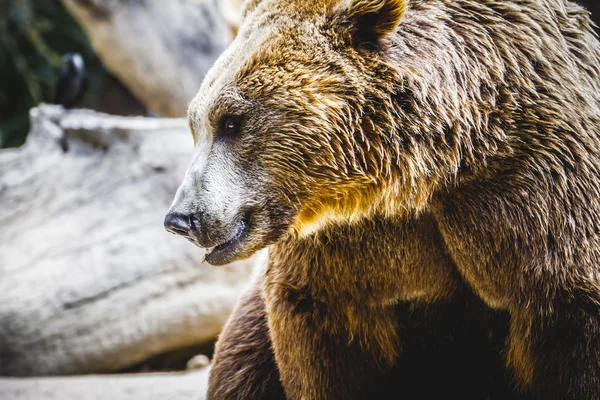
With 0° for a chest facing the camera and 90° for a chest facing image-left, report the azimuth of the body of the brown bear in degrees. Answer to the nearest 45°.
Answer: approximately 45°

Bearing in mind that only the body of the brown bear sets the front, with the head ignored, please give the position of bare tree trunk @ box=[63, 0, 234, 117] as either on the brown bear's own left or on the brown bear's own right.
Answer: on the brown bear's own right

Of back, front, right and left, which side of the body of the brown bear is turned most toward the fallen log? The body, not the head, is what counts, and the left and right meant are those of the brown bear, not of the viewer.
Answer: right

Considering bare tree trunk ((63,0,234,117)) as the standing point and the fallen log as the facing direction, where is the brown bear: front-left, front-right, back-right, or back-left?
front-left

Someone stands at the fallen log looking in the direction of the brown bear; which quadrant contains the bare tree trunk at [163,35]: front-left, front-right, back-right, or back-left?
back-left

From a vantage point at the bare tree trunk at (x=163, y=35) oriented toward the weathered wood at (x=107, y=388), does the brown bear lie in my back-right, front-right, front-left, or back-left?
front-left
